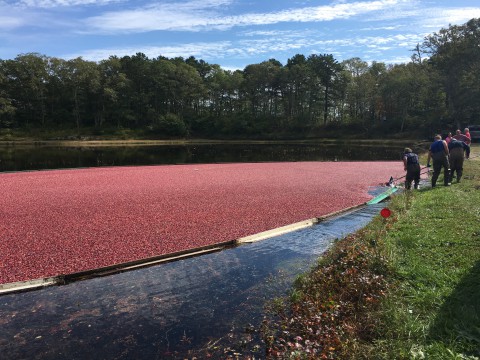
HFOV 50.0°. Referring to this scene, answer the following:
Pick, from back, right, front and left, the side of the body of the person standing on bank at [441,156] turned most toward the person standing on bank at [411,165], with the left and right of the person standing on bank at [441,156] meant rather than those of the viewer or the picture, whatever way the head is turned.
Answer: left

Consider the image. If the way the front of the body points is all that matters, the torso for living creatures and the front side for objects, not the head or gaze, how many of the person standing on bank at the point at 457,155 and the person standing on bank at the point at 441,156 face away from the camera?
2

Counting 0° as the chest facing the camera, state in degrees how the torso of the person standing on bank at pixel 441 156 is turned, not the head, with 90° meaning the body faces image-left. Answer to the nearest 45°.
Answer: approximately 180°

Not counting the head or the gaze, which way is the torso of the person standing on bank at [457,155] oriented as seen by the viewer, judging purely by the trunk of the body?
away from the camera
